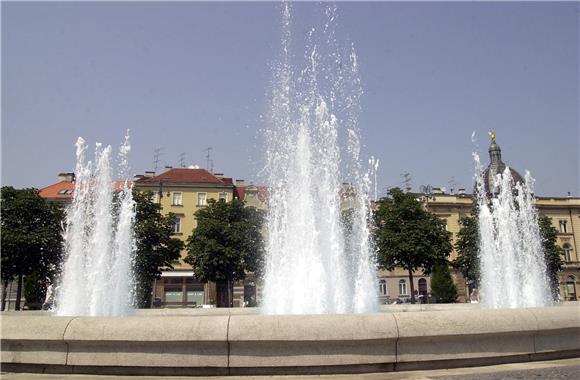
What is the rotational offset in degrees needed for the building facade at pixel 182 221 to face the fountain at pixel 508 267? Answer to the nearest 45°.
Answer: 0° — it already faces it

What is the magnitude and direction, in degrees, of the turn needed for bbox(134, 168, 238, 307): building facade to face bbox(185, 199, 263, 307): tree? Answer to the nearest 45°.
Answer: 0° — it already faces it

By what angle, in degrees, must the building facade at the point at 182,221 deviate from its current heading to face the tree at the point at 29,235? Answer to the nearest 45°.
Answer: approximately 45° to its right

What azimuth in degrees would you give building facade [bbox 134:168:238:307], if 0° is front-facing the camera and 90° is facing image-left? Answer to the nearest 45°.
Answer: approximately 0°

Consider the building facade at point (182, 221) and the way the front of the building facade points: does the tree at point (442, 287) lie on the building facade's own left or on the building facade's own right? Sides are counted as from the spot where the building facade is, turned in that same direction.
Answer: on the building facade's own left

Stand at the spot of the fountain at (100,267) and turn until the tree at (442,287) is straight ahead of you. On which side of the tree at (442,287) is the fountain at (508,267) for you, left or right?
right

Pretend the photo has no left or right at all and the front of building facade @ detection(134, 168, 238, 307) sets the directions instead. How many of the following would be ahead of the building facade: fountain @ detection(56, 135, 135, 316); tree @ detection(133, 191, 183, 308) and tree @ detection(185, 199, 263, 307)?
3

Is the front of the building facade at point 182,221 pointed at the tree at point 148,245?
yes

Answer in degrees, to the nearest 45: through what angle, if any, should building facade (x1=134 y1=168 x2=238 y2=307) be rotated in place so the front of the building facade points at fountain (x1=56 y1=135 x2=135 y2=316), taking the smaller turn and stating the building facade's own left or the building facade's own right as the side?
0° — it already faces it
